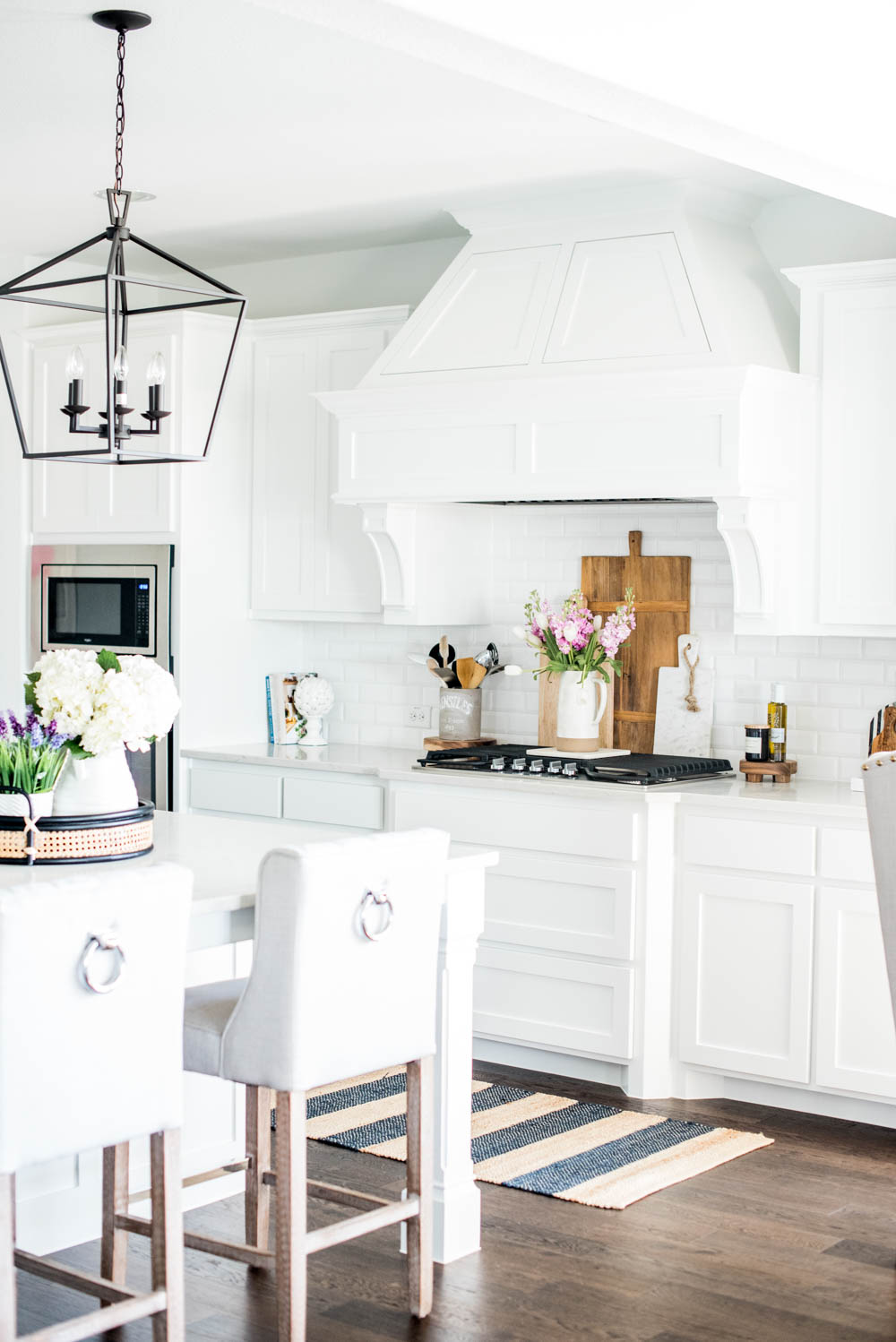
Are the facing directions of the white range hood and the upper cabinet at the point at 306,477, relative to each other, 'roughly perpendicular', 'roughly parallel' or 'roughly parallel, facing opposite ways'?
roughly parallel

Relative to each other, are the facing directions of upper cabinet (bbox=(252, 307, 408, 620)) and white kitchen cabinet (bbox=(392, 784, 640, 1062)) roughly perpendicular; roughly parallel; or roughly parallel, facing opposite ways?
roughly parallel

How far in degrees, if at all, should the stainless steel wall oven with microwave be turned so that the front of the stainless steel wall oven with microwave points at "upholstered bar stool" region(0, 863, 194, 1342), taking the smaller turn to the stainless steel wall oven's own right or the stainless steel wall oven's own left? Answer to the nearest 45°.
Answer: approximately 45° to the stainless steel wall oven's own left

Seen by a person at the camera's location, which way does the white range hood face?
facing the viewer and to the left of the viewer

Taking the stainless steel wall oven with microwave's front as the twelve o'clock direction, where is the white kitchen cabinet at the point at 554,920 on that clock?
The white kitchen cabinet is roughly at 9 o'clock from the stainless steel wall oven with microwave.

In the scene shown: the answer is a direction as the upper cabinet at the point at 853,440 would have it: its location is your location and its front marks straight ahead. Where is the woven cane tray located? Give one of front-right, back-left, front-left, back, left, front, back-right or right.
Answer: front

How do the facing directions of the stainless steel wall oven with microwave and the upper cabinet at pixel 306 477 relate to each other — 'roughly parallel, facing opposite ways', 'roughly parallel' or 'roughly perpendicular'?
roughly parallel

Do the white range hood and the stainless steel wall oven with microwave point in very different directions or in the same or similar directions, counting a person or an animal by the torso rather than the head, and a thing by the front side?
same or similar directions

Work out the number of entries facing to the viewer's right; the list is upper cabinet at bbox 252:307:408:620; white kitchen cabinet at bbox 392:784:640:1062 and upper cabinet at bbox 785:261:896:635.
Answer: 0

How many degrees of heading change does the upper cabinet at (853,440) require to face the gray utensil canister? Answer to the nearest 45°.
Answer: approximately 90° to its right

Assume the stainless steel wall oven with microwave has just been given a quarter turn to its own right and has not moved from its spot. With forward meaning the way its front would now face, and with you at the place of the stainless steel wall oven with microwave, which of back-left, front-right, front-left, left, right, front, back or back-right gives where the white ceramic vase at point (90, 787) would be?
back-left

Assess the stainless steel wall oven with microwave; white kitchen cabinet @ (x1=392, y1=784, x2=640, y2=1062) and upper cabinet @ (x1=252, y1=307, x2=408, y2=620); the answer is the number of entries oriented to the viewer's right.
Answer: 0

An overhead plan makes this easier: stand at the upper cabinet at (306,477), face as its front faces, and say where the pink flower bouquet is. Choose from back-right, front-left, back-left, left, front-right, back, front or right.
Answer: left
